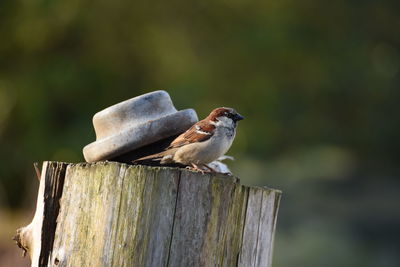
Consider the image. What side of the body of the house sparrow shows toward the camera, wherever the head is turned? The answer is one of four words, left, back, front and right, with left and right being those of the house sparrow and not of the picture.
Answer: right
